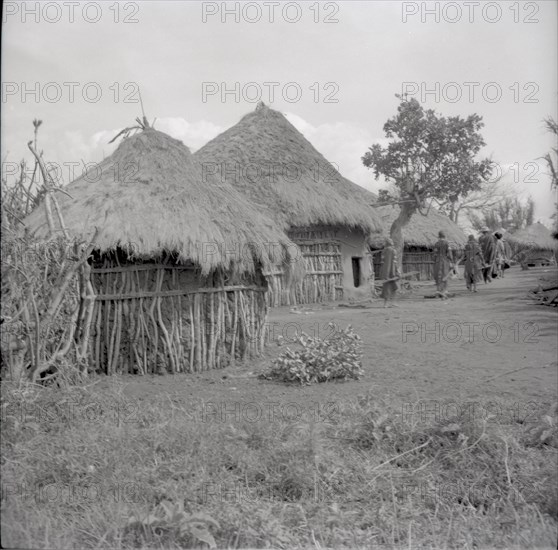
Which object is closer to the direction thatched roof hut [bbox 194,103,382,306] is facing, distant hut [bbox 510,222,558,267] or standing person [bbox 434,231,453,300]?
the standing person

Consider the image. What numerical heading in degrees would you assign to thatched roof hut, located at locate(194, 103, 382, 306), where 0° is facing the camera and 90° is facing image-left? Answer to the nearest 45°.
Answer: approximately 315°

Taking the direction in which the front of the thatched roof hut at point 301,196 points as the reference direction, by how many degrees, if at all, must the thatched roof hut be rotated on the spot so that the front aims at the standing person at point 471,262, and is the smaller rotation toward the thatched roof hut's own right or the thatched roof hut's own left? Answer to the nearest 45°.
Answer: approximately 45° to the thatched roof hut's own left

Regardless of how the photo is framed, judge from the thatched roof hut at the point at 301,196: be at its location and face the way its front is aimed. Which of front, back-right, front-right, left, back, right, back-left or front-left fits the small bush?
front-right

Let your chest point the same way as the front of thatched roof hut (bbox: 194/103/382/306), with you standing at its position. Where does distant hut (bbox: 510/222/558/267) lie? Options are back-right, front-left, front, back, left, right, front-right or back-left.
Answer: left

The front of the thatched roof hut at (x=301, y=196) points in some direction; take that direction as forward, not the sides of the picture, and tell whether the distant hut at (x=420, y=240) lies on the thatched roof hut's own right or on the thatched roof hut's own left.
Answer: on the thatched roof hut's own left
